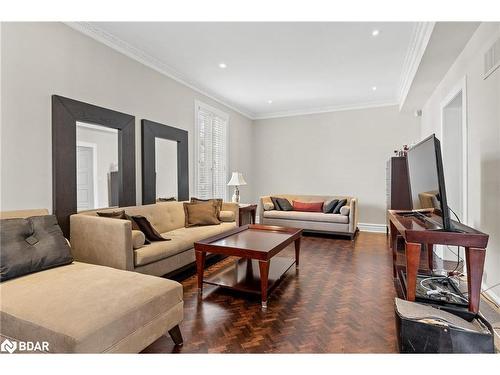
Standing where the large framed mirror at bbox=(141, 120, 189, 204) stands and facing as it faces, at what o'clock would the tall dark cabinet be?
The tall dark cabinet is roughly at 11 o'clock from the large framed mirror.

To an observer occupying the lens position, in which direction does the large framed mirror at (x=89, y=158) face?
facing the viewer and to the right of the viewer

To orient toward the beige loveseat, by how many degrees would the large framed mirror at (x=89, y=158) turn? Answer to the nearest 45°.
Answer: approximately 45° to its left

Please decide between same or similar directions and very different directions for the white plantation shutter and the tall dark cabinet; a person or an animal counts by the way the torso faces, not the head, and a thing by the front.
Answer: very different directions

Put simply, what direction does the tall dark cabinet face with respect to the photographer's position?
facing to the left of the viewer

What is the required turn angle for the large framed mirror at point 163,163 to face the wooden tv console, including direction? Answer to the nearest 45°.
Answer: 0° — it already faces it

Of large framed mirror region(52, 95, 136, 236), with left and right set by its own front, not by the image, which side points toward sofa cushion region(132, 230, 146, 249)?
front

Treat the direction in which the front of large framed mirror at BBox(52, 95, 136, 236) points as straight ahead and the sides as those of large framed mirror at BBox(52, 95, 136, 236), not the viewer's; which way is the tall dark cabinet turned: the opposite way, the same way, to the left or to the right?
the opposite way

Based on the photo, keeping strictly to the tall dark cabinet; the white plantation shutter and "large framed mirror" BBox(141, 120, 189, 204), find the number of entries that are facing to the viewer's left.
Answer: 1

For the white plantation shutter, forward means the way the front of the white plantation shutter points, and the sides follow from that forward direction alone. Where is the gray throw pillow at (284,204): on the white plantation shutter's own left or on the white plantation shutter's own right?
on the white plantation shutter's own left

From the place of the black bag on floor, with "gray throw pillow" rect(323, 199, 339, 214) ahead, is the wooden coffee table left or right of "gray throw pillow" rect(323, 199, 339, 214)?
left

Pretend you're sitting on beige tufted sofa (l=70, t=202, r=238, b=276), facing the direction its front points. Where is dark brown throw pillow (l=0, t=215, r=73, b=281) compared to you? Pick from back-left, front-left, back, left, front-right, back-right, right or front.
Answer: right
